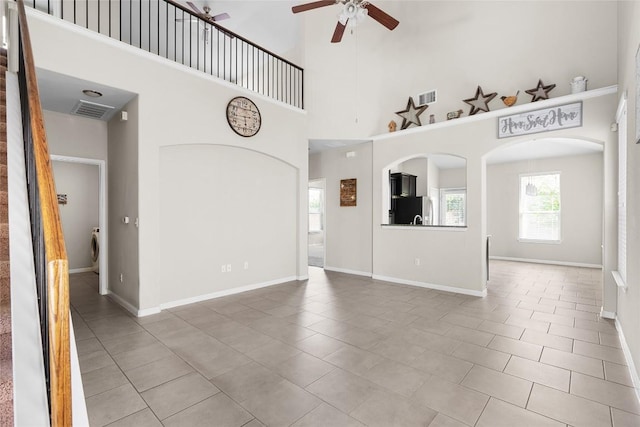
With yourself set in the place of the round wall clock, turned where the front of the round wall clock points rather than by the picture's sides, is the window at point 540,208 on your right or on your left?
on your left

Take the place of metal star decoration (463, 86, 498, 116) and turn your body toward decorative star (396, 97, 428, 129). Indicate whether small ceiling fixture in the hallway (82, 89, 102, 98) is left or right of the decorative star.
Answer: left

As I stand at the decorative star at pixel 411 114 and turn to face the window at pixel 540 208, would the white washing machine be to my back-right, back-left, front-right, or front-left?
back-left

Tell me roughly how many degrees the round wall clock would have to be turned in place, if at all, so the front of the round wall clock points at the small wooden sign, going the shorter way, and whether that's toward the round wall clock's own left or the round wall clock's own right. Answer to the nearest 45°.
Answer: approximately 90° to the round wall clock's own left

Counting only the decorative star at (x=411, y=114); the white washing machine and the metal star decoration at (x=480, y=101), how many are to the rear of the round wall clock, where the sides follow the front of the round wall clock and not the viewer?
1

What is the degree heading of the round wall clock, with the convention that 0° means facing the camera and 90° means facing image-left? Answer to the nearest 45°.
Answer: approximately 315°

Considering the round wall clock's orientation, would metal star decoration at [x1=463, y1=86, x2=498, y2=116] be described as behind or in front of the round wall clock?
in front

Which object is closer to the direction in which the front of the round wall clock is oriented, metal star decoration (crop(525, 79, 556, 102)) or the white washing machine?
the metal star decoration
